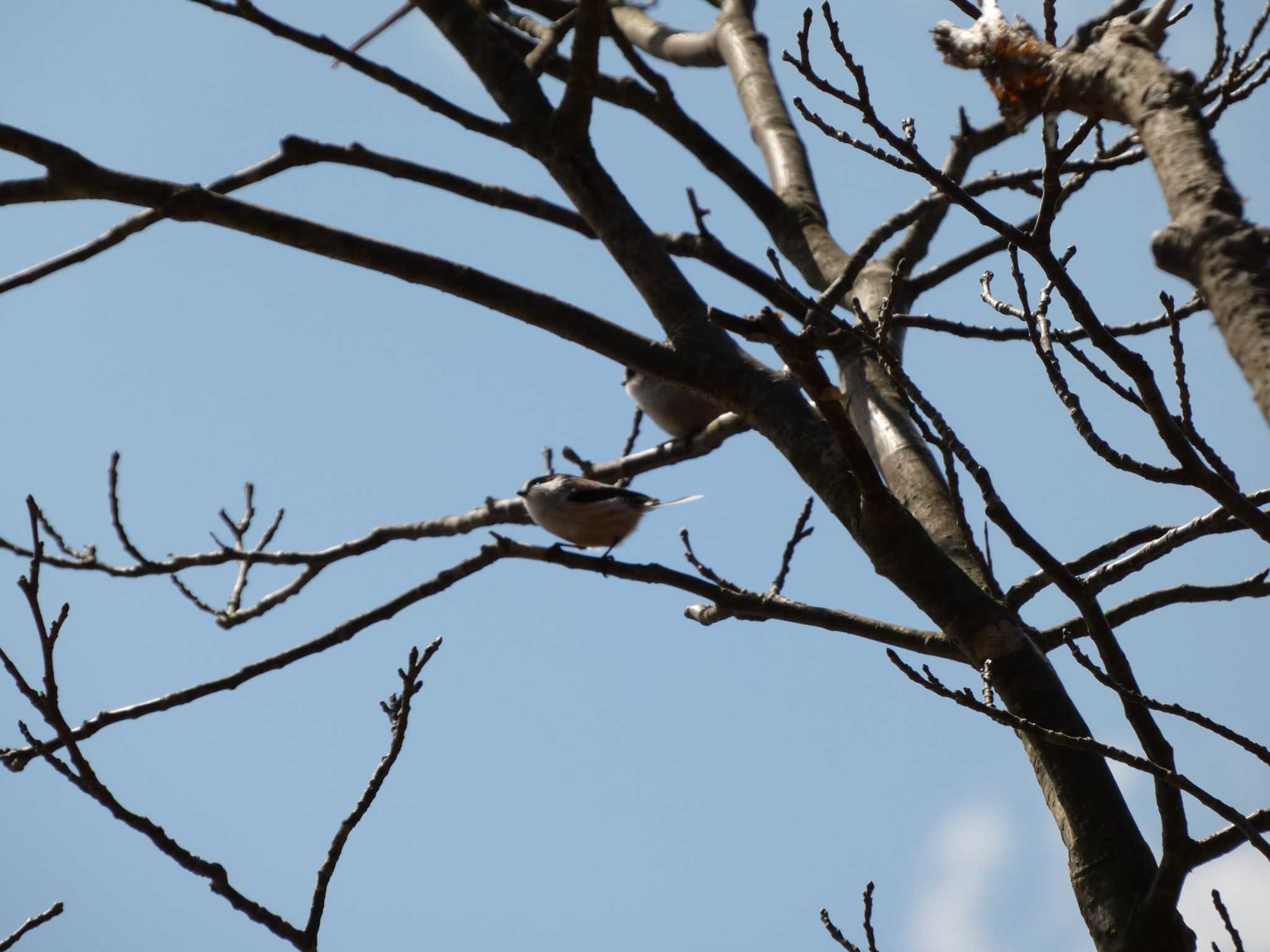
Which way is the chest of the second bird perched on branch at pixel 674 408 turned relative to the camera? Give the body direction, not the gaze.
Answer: to the viewer's left

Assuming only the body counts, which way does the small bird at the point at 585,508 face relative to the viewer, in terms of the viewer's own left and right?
facing to the left of the viewer

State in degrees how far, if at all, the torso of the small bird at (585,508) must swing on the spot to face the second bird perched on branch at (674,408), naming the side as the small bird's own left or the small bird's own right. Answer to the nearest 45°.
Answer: approximately 135° to the small bird's own right

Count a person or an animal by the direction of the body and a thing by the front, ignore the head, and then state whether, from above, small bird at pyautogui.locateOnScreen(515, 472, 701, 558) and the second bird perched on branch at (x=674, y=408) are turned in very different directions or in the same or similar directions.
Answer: same or similar directions

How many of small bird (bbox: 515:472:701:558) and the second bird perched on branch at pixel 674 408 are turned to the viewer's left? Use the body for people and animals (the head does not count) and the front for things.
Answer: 2
